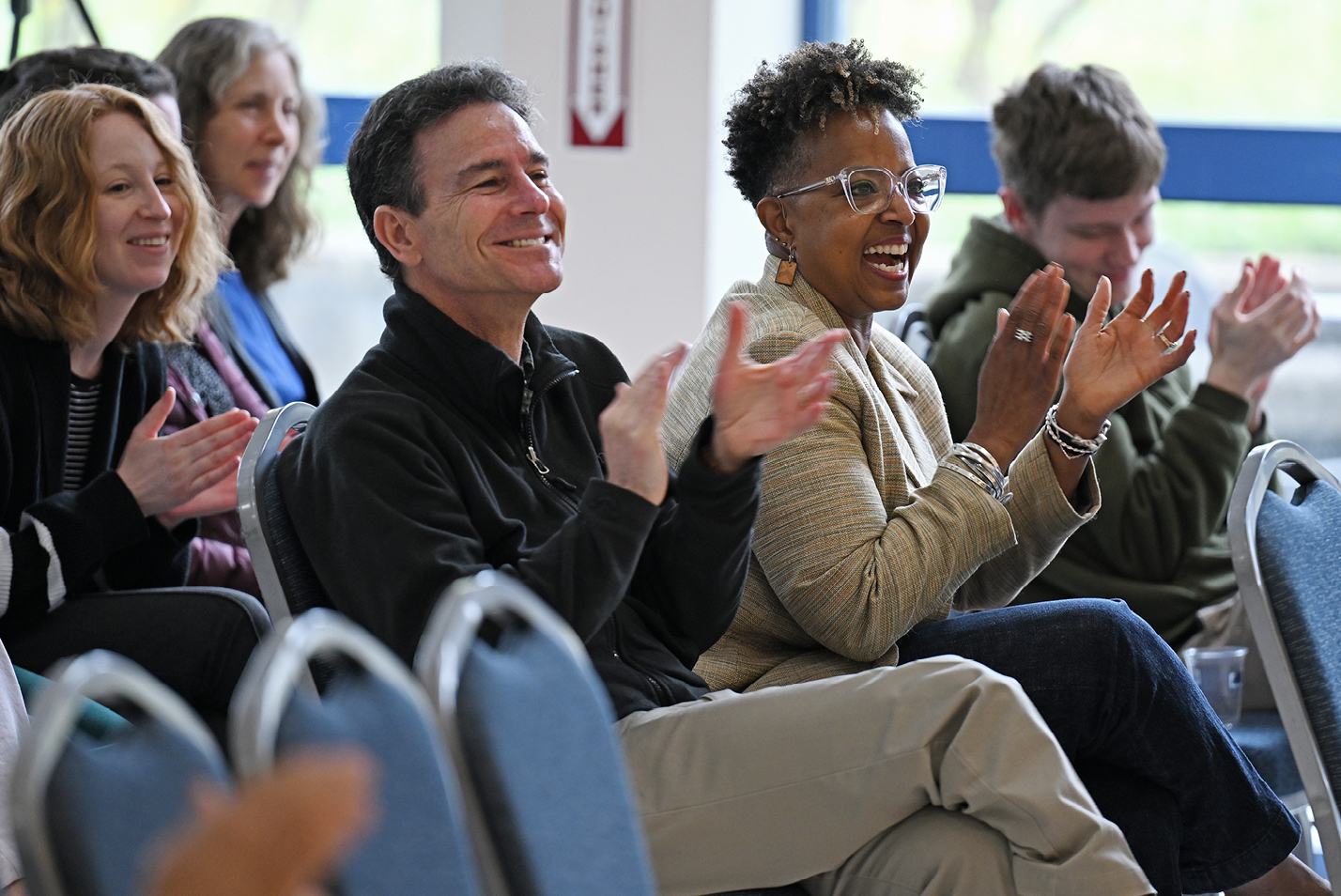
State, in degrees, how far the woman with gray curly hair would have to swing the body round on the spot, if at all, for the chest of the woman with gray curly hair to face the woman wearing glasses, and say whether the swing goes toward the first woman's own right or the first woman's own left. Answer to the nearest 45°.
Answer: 0° — they already face them

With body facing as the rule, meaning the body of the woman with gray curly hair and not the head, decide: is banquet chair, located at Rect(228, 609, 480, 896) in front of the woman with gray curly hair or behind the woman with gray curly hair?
in front

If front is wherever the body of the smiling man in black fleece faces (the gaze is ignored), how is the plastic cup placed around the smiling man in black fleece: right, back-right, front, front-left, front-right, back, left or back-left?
left

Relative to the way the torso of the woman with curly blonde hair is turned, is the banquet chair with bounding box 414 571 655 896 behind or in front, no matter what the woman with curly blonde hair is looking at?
in front
